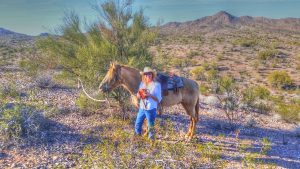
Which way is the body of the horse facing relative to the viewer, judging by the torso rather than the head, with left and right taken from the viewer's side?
facing to the left of the viewer

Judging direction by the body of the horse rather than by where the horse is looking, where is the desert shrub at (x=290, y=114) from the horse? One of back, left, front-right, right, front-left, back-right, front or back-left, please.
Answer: back-right

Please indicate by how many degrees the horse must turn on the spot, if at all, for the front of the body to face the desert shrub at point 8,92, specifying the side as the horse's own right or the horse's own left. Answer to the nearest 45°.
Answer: approximately 45° to the horse's own right

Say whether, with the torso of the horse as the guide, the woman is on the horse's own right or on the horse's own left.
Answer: on the horse's own left

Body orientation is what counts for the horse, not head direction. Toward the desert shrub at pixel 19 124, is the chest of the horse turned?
yes

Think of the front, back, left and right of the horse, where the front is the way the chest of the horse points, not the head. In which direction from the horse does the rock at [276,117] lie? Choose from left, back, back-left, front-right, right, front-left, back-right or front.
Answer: back-right

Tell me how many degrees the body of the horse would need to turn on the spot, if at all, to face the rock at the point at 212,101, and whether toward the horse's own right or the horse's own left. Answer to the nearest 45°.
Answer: approximately 135° to the horse's own right

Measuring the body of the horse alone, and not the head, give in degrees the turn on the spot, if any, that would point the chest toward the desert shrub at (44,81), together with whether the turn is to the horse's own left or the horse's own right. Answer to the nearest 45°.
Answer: approximately 45° to the horse's own right

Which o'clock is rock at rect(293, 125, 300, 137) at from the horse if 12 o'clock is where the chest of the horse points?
The rock is roughly at 5 o'clock from the horse.

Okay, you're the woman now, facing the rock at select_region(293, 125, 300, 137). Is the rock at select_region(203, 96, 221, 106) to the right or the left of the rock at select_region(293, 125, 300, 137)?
left
